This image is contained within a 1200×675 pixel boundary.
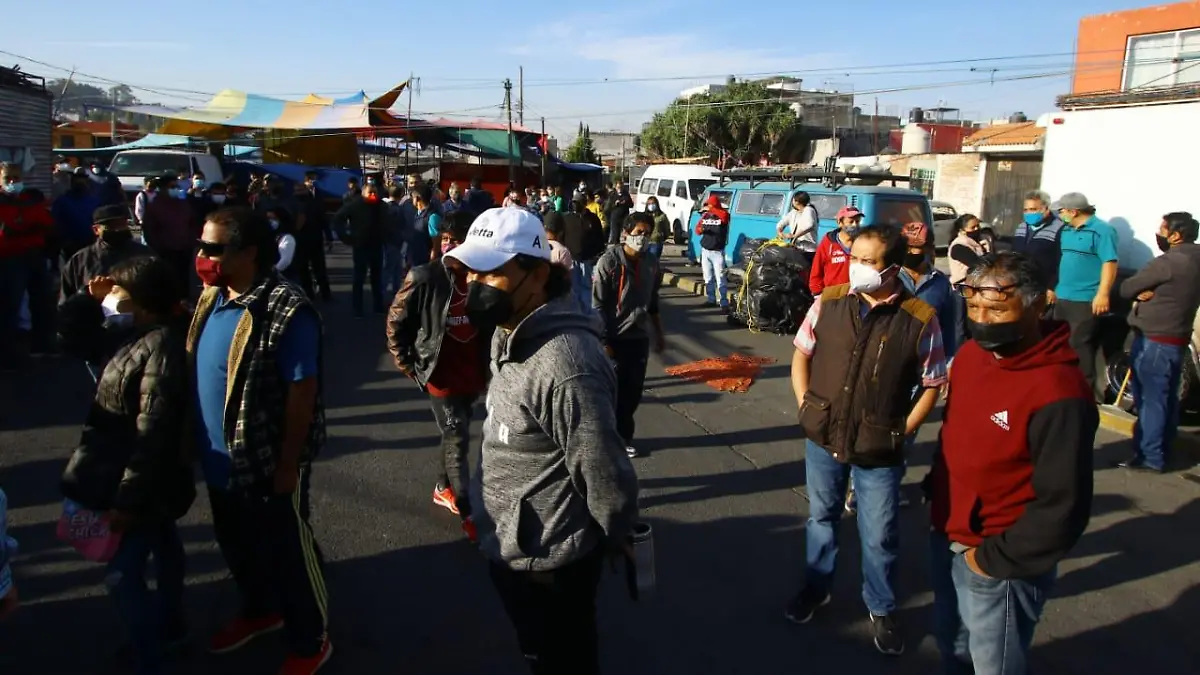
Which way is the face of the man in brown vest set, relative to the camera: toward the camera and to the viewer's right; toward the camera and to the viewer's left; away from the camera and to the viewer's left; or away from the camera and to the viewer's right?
toward the camera and to the viewer's left

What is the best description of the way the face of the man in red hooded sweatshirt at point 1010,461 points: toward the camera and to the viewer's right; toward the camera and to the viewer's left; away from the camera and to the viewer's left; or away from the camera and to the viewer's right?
toward the camera and to the viewer's left

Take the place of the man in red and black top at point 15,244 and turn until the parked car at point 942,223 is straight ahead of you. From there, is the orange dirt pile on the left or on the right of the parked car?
right

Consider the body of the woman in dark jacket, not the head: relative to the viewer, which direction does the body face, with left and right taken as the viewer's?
facing to the left of the viewer

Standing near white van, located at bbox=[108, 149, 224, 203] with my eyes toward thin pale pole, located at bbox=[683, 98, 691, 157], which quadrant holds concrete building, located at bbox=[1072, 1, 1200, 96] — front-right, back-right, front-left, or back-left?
front-right

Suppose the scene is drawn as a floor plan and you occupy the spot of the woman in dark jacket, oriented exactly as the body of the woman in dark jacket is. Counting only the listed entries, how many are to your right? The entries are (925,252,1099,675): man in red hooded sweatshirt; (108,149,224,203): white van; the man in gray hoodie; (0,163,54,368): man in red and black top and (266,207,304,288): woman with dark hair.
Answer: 3

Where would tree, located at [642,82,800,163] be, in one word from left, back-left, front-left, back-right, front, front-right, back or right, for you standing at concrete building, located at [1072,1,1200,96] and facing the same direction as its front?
right

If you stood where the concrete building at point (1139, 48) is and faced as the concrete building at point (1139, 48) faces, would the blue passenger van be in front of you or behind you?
in front

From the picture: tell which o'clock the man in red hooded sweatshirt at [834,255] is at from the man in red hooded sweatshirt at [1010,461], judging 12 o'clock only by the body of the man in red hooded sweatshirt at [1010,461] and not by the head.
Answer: the man in red hooded sweatshirt at [834,255] is roughly at 4 o'clock from the man in red hooded sweatshirt at [1010,461].

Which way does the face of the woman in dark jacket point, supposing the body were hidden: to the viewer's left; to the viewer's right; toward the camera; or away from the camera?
to the viewer's left

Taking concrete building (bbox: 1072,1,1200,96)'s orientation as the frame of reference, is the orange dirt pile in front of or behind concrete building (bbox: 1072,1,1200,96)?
in front
